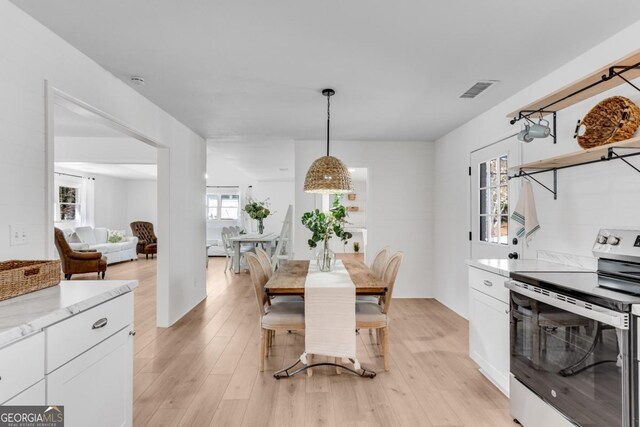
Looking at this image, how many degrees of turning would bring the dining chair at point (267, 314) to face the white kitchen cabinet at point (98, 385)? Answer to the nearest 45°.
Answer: approximately 135° to its right

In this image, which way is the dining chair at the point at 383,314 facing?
to the viewer's left

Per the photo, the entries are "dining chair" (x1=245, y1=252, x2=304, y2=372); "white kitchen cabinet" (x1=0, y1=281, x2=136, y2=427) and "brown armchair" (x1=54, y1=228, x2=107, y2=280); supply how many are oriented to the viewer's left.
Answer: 0

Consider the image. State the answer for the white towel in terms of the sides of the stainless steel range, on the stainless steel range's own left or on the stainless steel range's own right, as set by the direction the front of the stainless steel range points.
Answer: on the stainless steel range's own right

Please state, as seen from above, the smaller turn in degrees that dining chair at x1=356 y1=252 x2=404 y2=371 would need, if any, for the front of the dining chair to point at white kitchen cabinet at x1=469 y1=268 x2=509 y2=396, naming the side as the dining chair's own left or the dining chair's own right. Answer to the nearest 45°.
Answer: approximately 180°

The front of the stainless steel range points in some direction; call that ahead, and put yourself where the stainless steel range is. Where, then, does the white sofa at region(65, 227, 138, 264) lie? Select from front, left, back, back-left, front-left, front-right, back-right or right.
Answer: front-right

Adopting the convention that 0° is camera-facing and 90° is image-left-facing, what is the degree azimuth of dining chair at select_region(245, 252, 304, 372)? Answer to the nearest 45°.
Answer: approximately 270°

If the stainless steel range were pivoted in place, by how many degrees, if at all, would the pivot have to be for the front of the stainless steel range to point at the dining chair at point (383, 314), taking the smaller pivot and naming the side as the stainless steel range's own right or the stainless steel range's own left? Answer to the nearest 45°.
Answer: approximately 45° to the stainless steel range's own right

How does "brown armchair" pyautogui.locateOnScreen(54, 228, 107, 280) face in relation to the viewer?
to the viewer's right

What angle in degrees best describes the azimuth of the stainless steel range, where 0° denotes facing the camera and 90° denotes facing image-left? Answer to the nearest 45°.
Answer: approximately 45°

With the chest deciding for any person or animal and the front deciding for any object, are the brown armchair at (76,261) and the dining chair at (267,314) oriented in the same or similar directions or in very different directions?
same or similar directions

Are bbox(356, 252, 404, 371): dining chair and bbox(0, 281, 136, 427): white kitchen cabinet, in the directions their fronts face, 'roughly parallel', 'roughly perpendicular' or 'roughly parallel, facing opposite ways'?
roughly parallel, facing opposite ways

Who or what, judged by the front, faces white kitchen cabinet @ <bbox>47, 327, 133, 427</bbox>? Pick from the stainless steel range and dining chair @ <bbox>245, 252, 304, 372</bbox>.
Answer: the stainless steel range

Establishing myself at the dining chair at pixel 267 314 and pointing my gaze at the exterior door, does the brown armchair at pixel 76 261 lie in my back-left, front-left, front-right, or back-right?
back-left

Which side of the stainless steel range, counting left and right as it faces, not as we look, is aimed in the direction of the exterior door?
right

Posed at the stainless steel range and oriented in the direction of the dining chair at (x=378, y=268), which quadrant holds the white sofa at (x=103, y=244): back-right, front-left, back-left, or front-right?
front-left

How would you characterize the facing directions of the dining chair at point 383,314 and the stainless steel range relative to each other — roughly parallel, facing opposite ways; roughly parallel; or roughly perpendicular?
roughly parallel

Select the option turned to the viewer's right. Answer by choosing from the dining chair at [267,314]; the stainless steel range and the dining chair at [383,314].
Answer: the dining chair at [267,314]

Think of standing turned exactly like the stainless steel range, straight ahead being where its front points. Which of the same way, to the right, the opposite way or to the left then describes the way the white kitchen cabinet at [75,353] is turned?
the opposite way
